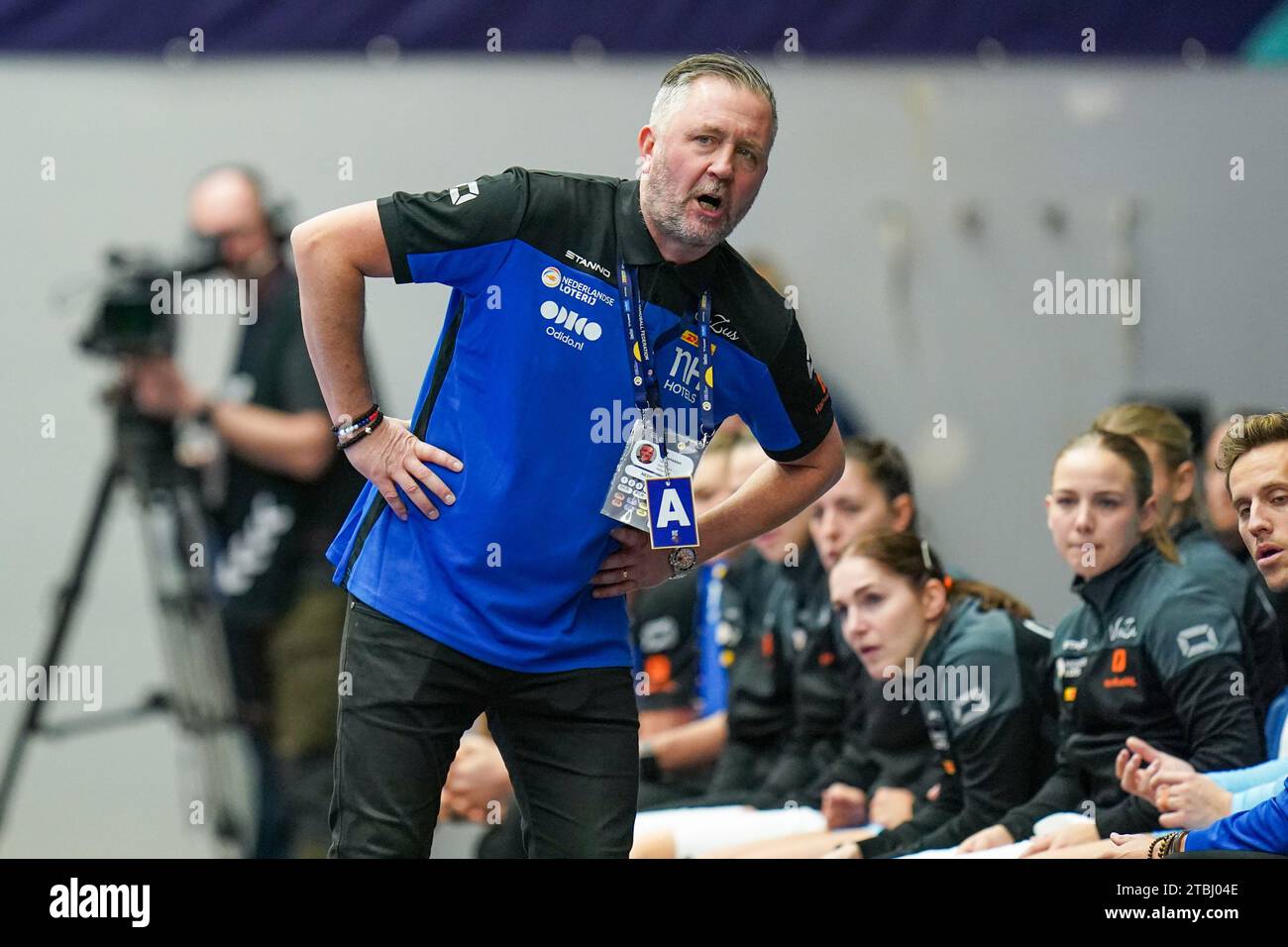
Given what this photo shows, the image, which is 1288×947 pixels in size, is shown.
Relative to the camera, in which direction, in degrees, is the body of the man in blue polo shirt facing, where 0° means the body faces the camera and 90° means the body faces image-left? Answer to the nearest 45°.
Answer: approximately 315°

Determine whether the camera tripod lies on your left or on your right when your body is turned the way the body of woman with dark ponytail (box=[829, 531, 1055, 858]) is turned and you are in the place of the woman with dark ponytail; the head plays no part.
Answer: on your right

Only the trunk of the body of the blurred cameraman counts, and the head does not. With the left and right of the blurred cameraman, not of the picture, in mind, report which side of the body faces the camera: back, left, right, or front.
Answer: left

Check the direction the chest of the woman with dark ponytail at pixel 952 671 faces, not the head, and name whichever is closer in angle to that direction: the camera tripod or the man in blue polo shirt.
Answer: the man in blue polo shirt

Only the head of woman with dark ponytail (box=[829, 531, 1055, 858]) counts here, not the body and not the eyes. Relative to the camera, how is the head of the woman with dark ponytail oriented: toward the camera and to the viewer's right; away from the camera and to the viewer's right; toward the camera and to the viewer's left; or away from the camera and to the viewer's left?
toward the camera and to the viewer's left

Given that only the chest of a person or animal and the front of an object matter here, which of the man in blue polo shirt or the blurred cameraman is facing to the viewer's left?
the blurred cameraman

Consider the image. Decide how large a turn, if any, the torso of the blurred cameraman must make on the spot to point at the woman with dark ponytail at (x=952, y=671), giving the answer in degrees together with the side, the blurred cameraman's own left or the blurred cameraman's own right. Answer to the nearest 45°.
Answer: approximately 135° to the blurred cameraman's own left

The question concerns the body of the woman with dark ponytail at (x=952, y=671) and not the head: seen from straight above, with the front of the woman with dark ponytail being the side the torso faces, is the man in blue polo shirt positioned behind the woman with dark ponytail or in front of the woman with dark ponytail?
in front

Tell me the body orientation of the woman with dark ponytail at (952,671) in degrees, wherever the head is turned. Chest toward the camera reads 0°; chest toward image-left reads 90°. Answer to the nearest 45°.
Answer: approximately 45°

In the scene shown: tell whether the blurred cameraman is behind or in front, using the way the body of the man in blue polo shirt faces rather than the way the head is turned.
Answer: behind

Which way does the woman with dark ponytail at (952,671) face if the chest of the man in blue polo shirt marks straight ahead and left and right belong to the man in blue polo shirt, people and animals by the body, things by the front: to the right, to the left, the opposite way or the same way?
to the right

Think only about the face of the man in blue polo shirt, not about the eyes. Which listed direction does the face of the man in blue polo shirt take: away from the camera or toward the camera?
toward the camera
